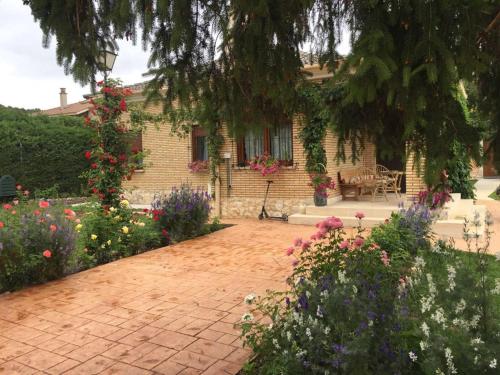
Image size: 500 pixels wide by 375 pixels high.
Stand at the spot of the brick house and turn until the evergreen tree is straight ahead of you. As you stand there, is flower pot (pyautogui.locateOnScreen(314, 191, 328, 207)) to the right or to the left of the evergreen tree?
left

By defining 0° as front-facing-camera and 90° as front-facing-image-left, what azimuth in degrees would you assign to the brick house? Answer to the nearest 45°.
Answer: approximately 0°

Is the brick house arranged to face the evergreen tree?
yes

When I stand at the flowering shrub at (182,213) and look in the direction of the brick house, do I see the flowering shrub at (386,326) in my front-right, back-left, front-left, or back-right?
back-right

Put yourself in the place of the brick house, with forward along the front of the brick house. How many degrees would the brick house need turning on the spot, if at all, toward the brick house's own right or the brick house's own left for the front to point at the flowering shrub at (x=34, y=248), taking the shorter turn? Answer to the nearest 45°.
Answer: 0° — it already faces it

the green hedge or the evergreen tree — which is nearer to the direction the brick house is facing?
the evergreen tree

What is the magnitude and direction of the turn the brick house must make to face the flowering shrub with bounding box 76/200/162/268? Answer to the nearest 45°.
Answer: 0° — it already faces it

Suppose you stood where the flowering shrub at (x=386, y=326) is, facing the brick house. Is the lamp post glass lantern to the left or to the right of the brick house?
left

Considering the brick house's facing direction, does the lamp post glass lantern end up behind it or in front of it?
in front

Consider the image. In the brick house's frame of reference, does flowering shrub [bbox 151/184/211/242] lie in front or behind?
in front

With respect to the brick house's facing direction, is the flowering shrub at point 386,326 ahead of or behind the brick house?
ahead
